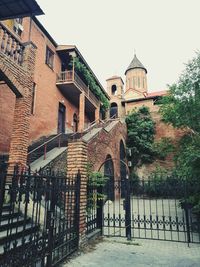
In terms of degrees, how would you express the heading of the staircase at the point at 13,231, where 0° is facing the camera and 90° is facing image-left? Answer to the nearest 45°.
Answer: approximately 315°

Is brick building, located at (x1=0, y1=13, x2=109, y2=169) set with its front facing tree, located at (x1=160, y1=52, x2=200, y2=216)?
yes

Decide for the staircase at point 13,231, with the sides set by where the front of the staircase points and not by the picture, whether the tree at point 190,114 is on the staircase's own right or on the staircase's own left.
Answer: on the staircase's own left

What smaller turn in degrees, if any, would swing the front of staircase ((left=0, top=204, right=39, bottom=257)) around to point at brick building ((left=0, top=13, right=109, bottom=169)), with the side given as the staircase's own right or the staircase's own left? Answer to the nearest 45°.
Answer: approximately 135° to the staircase's own left

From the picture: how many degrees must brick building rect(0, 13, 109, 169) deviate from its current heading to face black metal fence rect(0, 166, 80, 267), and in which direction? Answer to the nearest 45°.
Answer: approximately 45° to its right

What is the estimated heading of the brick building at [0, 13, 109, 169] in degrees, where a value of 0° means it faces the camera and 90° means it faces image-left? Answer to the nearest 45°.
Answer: approximately 315°
